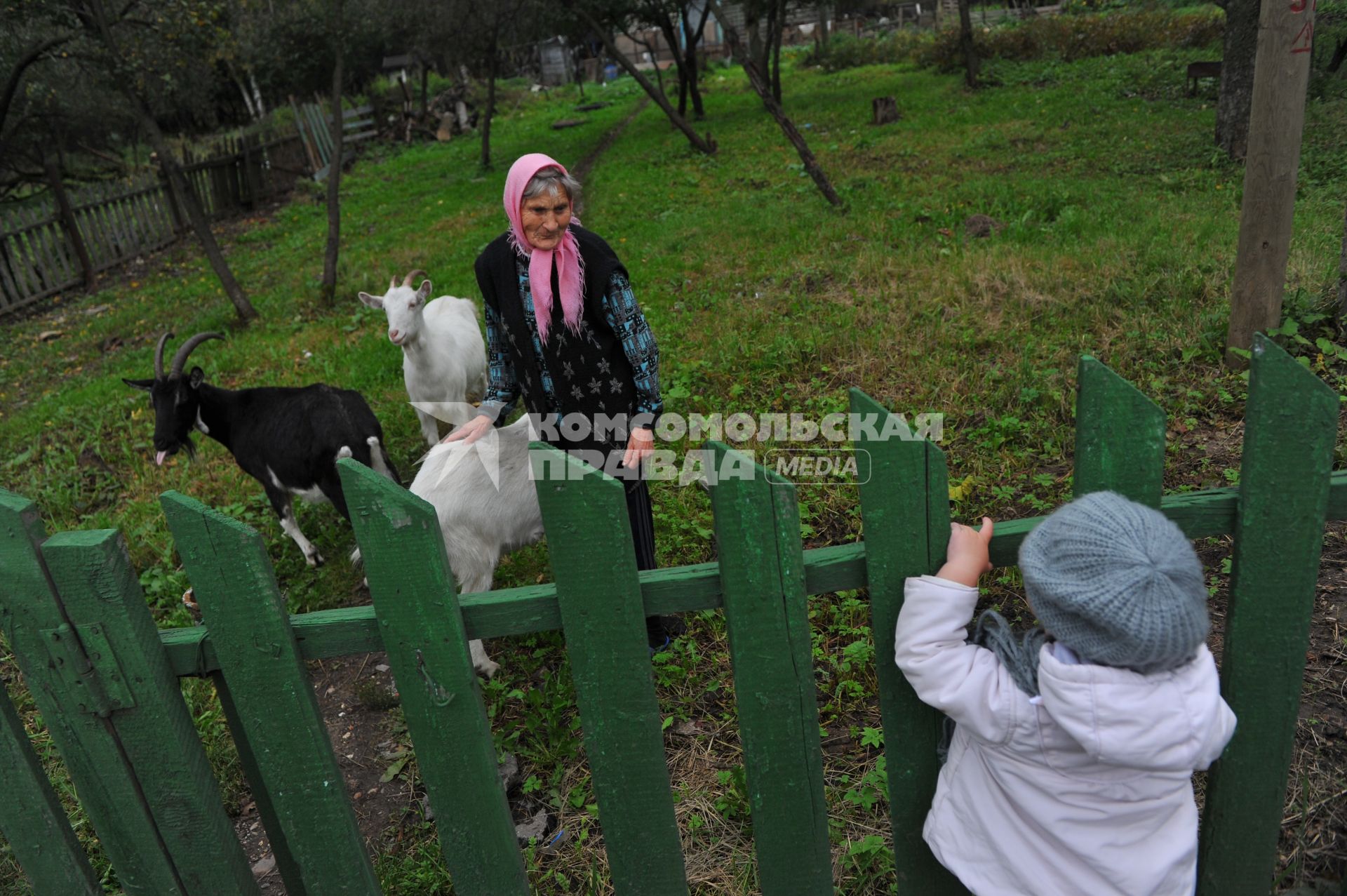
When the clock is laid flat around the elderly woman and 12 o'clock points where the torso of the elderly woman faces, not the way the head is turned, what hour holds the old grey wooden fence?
The old grey wooden fence is roughly at 5 o'clock from the elderly woman.

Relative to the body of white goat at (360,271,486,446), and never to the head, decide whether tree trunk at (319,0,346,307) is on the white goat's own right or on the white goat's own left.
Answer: on the white goat's own right

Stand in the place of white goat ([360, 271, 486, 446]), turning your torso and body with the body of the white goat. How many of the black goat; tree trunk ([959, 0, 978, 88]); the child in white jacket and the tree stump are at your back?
2

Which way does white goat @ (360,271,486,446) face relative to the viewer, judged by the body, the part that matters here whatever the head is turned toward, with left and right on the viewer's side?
facing the viewer and to the left of the viewer

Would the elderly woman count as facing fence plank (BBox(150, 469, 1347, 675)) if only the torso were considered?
yes

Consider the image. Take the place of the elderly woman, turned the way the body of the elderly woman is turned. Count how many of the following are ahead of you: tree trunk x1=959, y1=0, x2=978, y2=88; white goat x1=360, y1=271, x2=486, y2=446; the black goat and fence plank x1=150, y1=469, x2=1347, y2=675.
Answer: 1

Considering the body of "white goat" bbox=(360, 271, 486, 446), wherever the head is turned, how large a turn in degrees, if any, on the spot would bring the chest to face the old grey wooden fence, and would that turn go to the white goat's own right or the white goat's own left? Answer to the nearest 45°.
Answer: approximately 135° to the white goat's own right

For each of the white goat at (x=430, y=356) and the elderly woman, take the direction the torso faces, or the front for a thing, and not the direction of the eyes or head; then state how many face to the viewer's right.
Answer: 0

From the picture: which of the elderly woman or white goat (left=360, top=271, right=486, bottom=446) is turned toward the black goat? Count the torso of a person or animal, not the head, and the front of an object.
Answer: the white goat

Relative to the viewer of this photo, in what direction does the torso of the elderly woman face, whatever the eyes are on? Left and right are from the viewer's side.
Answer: facing the viewer

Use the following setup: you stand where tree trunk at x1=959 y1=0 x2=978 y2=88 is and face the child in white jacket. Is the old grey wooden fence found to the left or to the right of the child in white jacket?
right

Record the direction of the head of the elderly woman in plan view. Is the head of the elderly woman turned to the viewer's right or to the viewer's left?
to the viewer's right

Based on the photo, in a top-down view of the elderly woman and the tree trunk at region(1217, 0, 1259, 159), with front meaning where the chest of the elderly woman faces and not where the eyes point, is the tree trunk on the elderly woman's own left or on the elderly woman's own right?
on the elderly woman's own left

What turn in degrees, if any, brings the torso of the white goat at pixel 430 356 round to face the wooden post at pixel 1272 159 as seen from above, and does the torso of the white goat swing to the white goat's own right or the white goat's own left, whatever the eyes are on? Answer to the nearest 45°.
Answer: approximately 90° to the white goat's own left

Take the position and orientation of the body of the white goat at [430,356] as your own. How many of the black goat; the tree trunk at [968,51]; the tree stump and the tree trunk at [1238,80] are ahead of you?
1

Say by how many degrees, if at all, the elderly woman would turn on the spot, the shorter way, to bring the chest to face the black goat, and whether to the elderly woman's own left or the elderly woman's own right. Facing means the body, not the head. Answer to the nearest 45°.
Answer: approximately 135° to the elderly woman's own right

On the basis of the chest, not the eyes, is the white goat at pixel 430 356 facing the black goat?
yes
